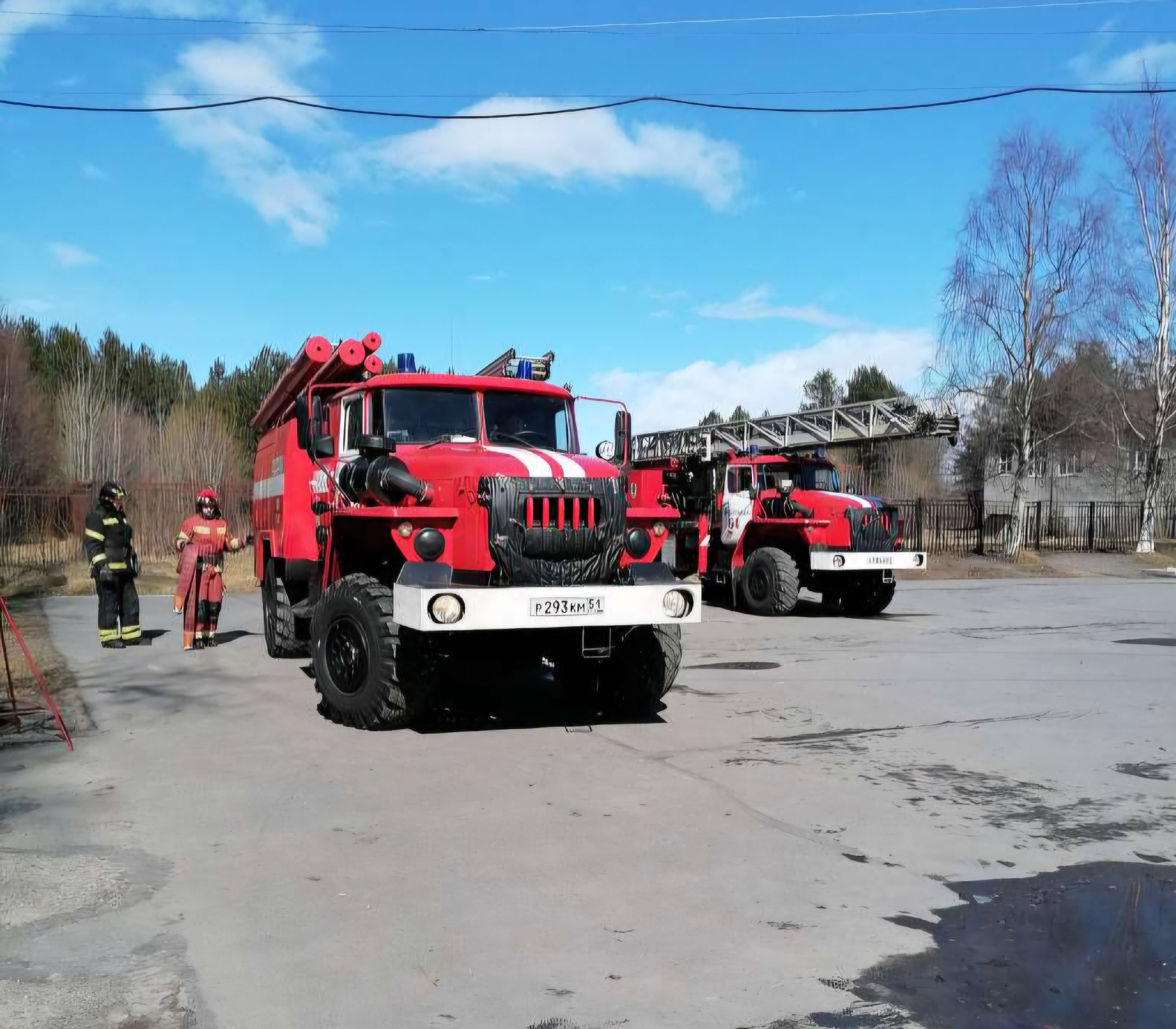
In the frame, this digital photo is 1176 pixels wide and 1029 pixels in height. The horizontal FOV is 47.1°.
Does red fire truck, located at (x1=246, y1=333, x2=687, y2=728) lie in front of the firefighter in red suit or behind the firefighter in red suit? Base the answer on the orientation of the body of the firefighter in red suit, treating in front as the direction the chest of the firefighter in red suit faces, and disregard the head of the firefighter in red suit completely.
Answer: in front

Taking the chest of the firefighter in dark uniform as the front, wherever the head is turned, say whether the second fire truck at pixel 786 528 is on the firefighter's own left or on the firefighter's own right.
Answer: on the firefighter's own left

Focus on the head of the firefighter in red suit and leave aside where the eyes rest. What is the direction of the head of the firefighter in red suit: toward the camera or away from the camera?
toward the camera

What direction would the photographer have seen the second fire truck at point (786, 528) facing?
facing the viewer and to the right of the viewer

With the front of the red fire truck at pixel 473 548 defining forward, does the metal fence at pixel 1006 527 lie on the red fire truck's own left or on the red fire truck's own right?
on the red fire truck's own left

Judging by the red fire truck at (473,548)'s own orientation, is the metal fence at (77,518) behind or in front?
behind

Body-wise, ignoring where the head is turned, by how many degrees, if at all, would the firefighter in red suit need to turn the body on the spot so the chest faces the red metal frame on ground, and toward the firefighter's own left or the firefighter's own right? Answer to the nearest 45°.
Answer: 0° — they already face it

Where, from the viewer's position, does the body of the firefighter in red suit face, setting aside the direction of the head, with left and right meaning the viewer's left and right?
facing the viewer

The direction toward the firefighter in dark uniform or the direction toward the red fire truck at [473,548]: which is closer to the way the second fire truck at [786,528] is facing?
the red fire truck

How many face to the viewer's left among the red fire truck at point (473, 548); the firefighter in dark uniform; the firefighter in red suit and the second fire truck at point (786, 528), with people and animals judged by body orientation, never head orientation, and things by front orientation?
0

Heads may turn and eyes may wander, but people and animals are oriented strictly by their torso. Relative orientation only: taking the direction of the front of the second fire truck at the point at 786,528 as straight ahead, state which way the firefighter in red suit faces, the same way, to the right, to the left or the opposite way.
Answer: the same way

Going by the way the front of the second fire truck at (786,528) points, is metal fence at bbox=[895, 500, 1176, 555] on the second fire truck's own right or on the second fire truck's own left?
on the second fire truck's own left

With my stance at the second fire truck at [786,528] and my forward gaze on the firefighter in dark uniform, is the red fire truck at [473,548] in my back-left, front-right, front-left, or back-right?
front-left

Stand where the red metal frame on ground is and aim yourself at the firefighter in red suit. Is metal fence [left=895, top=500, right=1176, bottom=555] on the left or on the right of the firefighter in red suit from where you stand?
right
